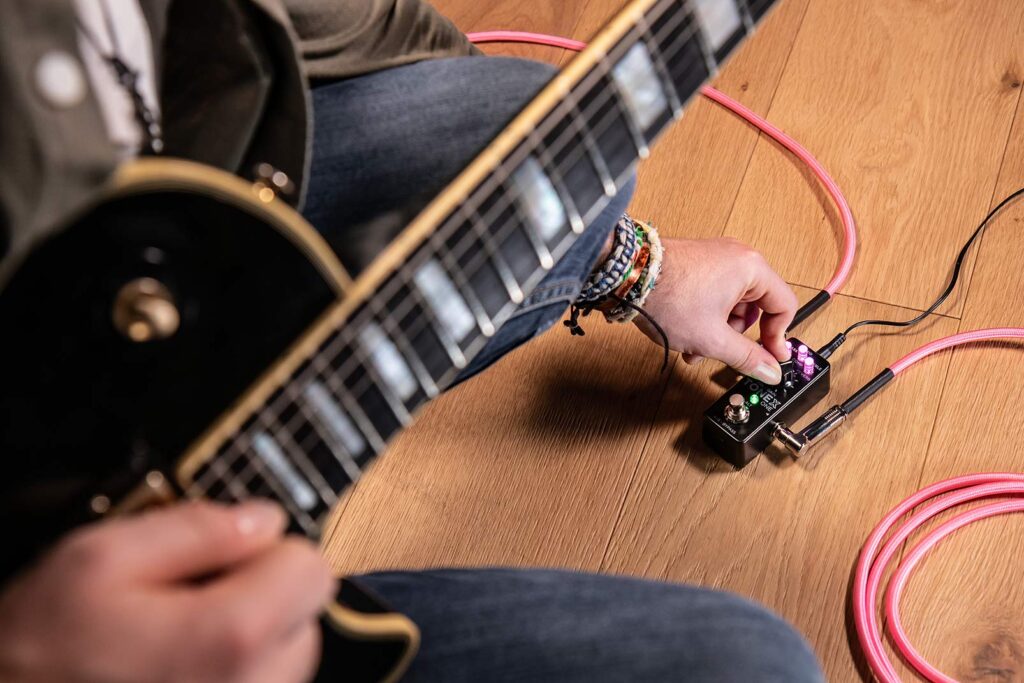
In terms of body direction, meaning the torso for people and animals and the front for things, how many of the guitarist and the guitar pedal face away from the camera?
0

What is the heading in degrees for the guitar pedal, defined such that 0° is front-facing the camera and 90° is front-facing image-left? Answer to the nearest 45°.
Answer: approximately 45°

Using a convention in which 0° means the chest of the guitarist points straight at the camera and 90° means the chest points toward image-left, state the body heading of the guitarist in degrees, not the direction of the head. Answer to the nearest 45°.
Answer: approximately 315°

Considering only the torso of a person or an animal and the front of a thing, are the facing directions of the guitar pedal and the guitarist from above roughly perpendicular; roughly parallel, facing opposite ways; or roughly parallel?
roughly perpendicular

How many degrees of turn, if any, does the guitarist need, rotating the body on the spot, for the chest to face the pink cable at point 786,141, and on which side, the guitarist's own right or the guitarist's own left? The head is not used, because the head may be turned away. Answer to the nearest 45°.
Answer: approximately 90° to the guitarist's own left

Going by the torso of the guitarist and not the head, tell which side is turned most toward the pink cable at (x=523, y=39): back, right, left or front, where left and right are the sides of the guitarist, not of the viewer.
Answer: left
